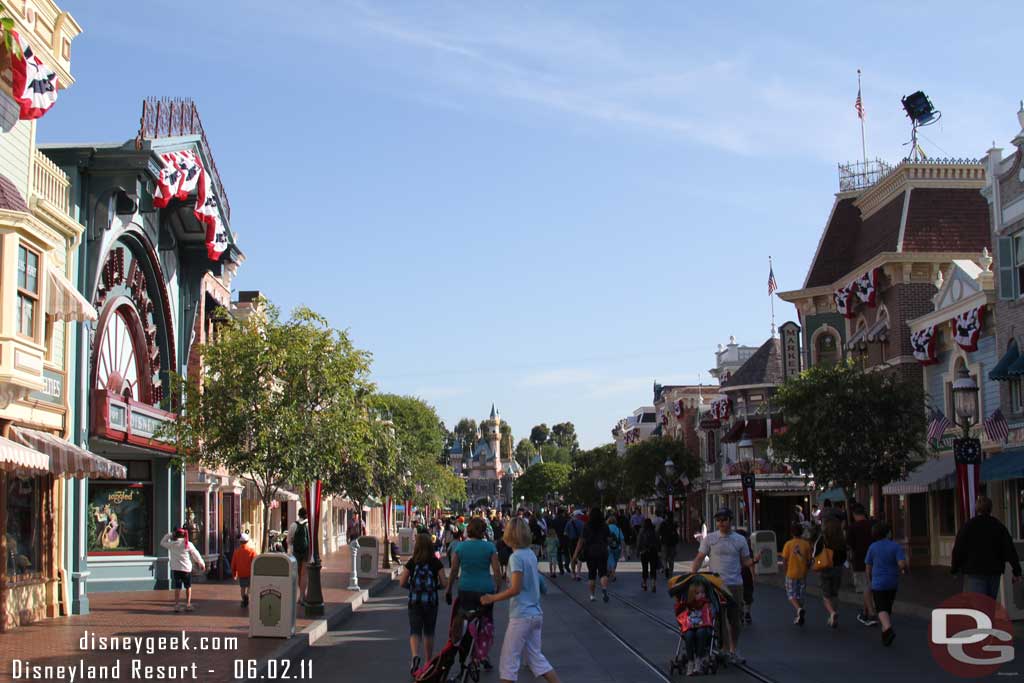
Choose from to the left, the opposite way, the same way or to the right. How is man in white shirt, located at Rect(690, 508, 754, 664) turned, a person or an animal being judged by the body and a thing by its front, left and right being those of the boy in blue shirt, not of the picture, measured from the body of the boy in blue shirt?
the opposite way

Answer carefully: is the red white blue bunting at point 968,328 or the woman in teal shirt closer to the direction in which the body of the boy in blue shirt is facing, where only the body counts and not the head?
the red white blue bunting

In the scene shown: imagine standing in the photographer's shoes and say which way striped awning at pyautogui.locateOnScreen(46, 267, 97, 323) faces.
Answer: facing to the right of the viewer

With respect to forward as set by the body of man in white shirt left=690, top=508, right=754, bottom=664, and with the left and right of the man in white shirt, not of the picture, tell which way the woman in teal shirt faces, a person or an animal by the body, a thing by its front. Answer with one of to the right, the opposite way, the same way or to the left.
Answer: the opposite way

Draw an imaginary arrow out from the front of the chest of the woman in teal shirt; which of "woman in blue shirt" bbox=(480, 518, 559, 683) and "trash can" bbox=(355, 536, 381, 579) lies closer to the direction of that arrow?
the trash can

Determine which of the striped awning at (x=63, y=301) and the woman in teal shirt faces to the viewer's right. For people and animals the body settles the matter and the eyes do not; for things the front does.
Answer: the striped awning

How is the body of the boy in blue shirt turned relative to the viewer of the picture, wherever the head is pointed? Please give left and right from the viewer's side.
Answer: facing away from the viewer

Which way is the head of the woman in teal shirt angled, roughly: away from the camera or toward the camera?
away from the camera

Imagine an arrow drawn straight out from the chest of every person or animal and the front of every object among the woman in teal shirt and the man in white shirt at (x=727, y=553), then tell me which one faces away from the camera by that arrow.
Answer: the woman in teal shirt

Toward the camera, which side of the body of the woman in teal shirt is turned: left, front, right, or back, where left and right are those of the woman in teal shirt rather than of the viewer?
back

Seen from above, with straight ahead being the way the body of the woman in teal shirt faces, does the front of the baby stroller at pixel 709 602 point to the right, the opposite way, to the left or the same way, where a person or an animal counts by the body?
the opposite way
